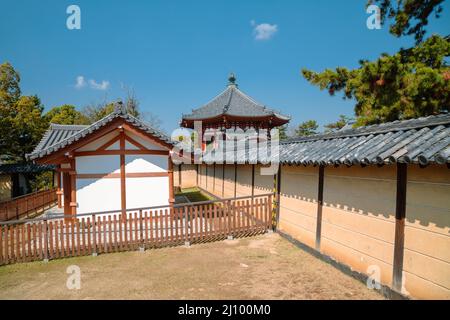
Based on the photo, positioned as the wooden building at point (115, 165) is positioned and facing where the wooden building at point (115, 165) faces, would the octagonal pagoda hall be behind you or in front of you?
behind

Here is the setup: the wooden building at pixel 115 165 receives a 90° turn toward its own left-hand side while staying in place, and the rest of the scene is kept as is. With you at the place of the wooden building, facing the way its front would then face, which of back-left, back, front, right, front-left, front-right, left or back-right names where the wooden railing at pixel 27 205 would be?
back-right

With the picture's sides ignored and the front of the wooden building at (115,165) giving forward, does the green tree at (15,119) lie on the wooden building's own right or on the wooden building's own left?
on the wooden building's own right

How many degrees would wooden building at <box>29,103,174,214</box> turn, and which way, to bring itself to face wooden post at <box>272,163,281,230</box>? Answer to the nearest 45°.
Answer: approximately 135° to its left

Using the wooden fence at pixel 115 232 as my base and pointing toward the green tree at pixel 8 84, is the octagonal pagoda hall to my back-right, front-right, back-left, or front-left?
front-right

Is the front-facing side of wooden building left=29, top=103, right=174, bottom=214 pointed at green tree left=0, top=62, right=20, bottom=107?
no

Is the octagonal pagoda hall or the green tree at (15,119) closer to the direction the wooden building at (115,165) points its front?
the green tree
